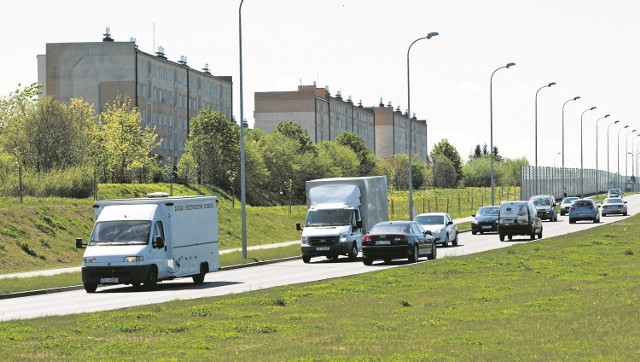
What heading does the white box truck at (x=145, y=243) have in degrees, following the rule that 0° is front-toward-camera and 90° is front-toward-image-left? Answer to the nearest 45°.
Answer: approximately 45°

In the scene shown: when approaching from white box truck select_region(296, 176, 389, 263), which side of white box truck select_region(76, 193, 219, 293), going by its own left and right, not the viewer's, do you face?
back

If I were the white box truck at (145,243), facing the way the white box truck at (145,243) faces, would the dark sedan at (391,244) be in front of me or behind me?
behind
